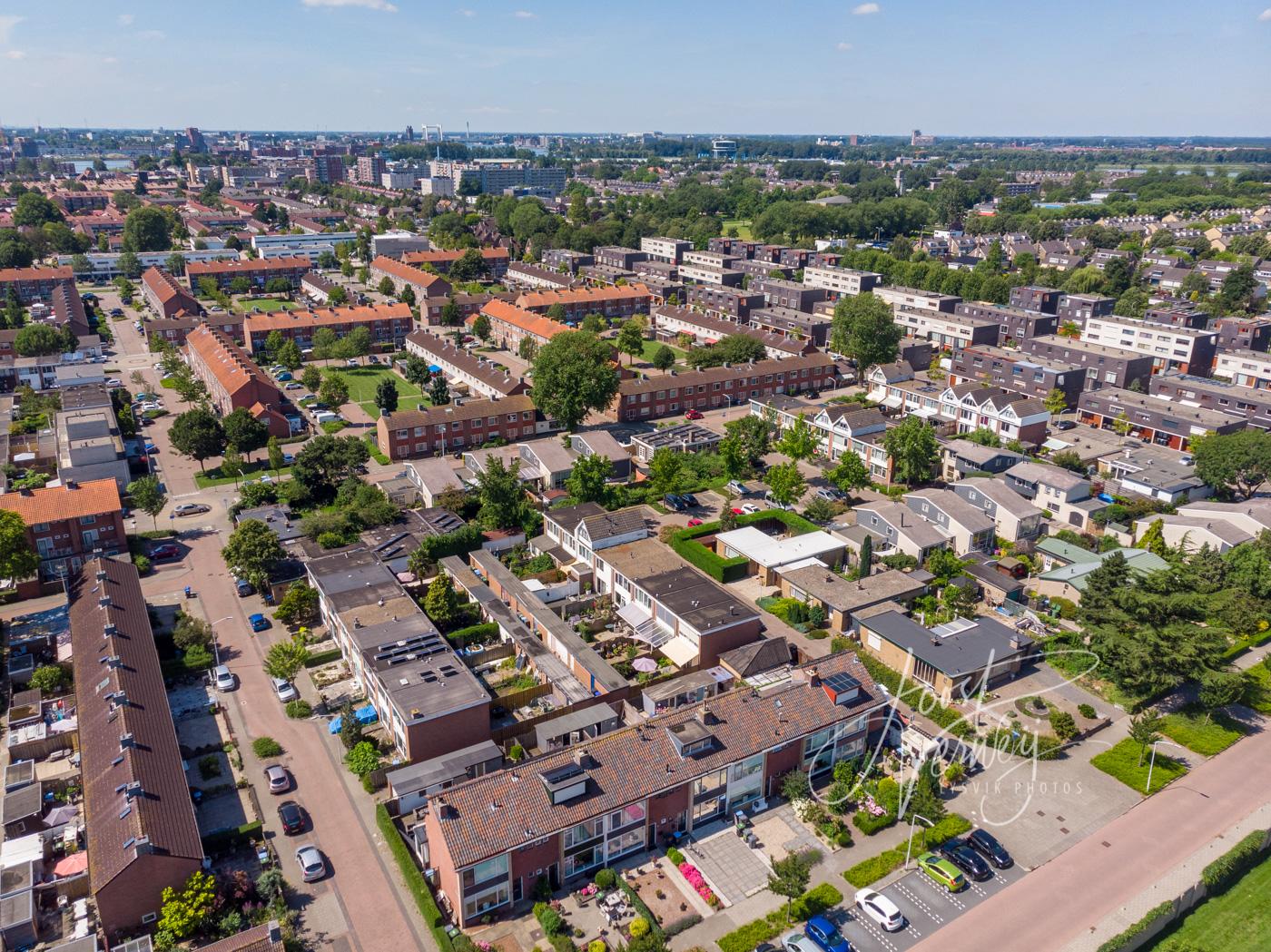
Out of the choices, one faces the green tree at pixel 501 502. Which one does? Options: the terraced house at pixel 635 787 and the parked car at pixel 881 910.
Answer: the parked car

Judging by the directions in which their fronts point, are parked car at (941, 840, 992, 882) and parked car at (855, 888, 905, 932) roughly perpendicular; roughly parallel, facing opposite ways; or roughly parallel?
roughly parallel

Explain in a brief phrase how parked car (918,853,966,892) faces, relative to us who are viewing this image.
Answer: facing away from the viewer and to the left of the viewer

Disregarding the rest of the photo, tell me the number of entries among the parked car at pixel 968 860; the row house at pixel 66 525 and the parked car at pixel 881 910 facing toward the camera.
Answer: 1

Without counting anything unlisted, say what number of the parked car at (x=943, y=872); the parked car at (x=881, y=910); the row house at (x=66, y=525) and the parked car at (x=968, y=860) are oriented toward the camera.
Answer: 1

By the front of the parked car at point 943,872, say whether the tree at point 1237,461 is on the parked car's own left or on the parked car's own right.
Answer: on the parked car's own right

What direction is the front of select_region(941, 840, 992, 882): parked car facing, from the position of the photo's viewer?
facing away from the viewer and to the left of the viewer

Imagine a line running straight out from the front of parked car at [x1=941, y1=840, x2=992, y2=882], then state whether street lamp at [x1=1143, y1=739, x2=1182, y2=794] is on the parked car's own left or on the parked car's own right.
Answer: on the parked car's own right

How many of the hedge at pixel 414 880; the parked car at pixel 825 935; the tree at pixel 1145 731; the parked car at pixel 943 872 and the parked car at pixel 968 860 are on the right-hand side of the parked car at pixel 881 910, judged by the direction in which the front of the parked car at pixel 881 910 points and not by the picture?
3

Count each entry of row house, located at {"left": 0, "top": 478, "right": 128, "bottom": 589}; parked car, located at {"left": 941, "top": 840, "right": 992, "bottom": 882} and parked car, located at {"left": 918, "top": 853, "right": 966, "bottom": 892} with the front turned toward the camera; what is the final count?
1

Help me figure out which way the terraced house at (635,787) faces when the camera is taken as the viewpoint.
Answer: facing the viewer and to the right of the viewer

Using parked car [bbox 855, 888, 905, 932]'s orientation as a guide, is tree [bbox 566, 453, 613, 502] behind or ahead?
ahead

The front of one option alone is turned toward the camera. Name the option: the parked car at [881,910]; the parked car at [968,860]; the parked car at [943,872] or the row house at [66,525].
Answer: the row house

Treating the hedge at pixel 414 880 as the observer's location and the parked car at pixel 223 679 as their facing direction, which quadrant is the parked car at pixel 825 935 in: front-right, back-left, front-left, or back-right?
back-right

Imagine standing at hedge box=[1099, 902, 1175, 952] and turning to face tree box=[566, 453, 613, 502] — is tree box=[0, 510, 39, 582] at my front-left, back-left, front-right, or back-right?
front-left

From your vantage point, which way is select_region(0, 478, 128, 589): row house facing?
toward the camera

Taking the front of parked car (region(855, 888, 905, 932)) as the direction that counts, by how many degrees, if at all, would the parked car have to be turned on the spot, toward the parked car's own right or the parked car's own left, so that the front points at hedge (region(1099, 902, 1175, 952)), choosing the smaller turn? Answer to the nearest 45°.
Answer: approximately 135° to the parked car's own right
